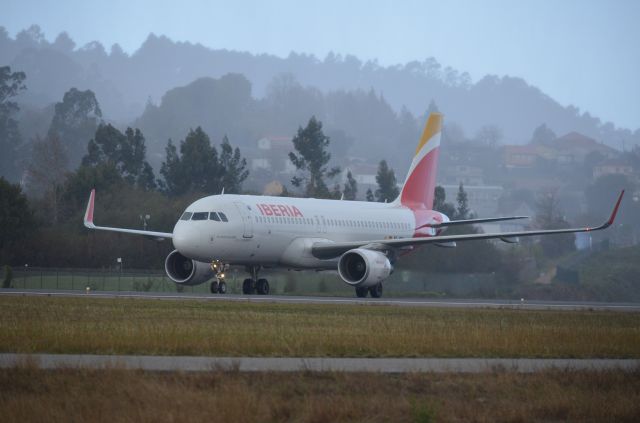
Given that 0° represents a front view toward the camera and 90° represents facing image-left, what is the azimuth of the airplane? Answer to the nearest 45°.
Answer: approximately 45°
